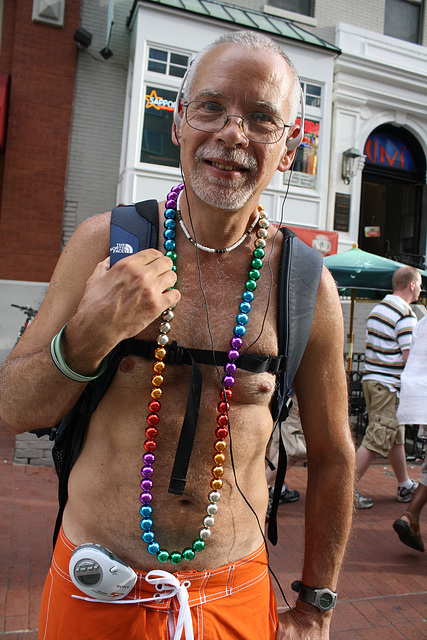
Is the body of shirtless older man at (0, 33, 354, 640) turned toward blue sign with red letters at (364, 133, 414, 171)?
no

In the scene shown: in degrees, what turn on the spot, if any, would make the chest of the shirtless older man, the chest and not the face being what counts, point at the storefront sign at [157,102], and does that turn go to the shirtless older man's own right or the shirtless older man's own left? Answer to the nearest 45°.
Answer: approximately 180°

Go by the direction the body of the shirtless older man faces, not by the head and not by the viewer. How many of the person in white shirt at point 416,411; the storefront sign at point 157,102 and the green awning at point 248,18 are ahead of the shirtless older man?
0

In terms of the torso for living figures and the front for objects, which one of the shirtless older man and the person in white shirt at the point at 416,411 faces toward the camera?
the shirtless older man

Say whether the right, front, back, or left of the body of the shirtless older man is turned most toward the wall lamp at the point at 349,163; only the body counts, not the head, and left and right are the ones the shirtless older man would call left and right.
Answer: back

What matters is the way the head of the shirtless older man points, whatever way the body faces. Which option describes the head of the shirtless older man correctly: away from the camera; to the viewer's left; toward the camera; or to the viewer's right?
toward the camera

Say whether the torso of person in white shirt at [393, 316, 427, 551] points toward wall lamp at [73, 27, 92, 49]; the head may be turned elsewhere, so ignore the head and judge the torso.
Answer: no

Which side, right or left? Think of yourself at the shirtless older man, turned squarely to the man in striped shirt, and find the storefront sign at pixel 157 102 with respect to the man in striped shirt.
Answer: left

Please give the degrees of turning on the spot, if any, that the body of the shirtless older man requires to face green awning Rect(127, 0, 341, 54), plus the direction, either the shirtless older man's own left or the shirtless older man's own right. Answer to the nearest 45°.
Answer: approximately 180°

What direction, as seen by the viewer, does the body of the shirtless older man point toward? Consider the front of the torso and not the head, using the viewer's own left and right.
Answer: facing the viewer
